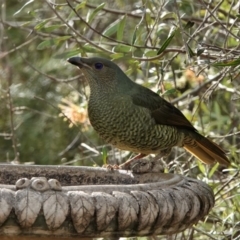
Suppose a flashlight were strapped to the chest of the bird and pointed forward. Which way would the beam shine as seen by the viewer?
to the viewer's left
